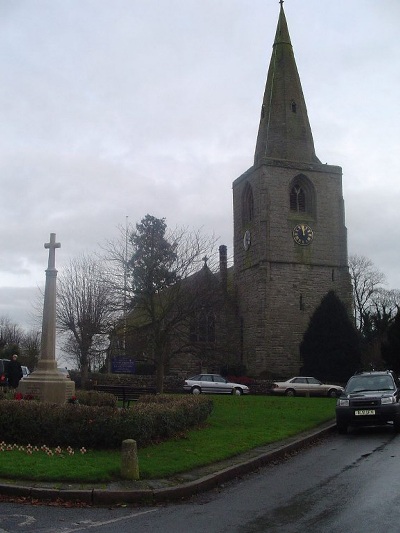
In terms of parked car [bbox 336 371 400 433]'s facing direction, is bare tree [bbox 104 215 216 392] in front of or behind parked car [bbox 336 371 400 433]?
behind

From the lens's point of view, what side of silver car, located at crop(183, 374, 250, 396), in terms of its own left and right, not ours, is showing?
right

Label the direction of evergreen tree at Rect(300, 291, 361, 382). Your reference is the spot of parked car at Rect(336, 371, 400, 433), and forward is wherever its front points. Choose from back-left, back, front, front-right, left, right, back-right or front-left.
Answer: back

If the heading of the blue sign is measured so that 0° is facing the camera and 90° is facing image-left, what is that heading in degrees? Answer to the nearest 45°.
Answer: approximately 0°

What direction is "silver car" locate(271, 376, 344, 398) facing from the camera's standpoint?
to the viewer's right

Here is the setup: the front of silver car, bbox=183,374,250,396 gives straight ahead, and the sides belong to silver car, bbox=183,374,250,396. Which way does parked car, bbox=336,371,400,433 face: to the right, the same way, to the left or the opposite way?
to the right

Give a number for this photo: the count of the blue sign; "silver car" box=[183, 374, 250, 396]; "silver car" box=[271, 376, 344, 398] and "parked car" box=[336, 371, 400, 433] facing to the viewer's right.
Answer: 2

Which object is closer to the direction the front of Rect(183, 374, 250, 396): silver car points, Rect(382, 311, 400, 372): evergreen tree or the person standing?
the evergreen tree
